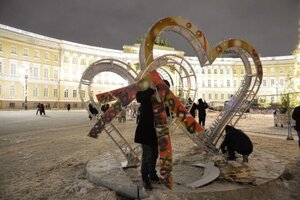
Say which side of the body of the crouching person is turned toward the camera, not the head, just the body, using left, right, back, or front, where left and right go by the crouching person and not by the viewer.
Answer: left

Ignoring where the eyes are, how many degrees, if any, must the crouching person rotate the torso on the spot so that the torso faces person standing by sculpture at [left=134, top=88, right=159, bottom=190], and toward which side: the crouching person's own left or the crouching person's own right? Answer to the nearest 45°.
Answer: approximately 45° to the crouching person's own left
